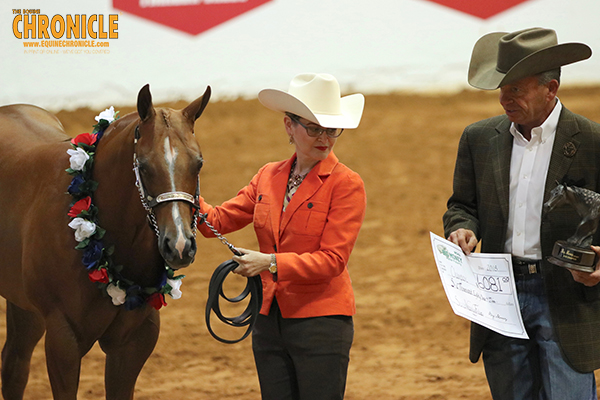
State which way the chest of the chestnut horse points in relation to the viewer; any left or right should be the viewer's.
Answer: facing the viewer and to the right of the viewer

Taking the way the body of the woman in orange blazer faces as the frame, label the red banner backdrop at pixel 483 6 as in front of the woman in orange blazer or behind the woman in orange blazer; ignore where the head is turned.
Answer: behind

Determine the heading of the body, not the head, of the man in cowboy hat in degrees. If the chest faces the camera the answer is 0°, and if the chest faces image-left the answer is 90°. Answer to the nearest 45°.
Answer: approximately 45°

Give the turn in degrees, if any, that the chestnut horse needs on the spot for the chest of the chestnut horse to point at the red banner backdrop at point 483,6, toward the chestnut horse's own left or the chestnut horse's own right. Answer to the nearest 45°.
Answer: approximately 90° to the chestnut horse's own left

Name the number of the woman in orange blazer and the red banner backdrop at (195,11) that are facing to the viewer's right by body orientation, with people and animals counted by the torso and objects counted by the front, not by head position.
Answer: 0

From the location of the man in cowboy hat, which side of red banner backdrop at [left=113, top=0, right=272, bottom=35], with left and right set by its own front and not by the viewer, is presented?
front

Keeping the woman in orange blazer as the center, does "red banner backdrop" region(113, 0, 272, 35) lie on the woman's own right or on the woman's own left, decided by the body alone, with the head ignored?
on the woman's own right

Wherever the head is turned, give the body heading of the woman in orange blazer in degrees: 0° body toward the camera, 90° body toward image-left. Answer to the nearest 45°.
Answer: approximately 45°

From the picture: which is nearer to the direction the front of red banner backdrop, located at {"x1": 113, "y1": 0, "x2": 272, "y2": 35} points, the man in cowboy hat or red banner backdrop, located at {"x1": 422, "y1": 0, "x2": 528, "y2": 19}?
the man in cowboy hat

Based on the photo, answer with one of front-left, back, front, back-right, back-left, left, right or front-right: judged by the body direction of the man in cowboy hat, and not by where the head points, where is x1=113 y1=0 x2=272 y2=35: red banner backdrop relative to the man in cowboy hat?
right

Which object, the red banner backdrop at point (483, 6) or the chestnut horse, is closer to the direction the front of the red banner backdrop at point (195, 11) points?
the chestnut horse

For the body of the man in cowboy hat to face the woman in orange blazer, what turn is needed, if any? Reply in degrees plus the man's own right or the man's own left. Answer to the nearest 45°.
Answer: approximately 45° to the man's own right

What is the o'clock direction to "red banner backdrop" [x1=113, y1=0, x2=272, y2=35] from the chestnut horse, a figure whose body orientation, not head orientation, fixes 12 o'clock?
The red banner backdrop is roughly at 8 o'clock from the chestnut horse.

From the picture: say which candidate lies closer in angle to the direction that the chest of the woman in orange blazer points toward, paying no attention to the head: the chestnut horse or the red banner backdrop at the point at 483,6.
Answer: the chestnut horse

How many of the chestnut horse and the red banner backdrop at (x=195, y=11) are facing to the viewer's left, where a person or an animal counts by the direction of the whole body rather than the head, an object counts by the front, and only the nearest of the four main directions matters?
0
